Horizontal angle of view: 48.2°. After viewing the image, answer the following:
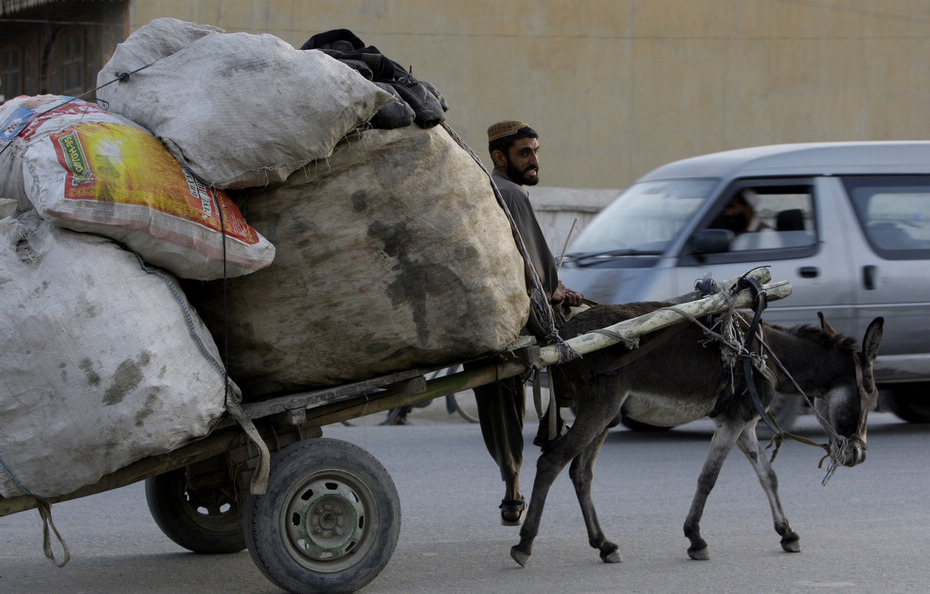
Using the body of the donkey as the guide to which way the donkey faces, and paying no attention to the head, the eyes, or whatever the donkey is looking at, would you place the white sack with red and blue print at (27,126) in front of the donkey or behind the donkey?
behind

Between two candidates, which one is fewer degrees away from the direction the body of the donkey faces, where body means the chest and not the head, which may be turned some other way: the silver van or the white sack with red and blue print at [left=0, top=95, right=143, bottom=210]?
the silver van

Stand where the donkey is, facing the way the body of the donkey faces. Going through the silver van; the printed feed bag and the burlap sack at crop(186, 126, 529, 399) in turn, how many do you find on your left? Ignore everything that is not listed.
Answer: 1

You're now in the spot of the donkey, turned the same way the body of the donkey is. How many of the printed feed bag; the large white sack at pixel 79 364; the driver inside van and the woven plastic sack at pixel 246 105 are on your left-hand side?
1

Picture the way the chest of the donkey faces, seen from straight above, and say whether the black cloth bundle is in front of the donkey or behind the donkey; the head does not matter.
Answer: behind

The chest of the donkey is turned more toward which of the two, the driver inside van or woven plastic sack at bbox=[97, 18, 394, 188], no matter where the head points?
the driver inside van

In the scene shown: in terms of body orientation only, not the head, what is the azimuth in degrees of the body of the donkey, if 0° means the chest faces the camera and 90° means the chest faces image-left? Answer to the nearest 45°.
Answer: approximately 270°

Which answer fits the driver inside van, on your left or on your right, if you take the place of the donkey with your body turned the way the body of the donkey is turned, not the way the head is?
on your left

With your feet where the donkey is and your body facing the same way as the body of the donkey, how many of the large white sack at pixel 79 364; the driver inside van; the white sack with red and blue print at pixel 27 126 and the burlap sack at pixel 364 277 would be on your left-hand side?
1

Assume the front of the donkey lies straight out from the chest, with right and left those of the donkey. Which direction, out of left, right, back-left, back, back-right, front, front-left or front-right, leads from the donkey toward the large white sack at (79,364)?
back-right

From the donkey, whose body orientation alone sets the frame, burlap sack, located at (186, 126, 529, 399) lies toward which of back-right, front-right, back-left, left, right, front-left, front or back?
back-right

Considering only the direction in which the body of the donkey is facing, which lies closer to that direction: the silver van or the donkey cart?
the silver van

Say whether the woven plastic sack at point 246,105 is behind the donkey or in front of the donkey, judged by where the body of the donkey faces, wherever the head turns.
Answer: behind
